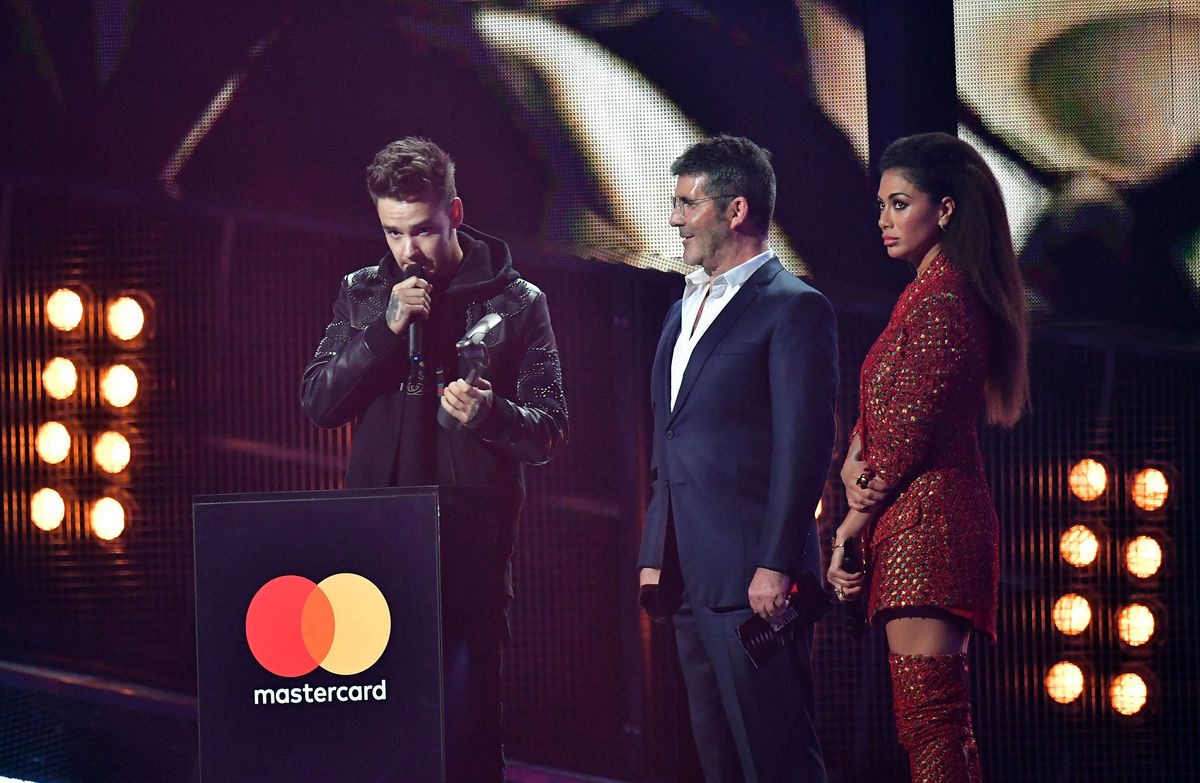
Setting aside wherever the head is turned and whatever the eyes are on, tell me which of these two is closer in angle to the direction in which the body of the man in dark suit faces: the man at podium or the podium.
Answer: the podium

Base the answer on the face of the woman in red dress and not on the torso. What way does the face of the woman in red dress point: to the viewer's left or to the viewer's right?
to the viewer's left

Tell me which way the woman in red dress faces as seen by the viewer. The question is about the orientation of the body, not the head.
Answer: to the viewer's left

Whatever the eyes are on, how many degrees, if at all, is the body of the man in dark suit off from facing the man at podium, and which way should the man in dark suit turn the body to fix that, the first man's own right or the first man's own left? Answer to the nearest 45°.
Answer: approximately 90° to the first man's own right

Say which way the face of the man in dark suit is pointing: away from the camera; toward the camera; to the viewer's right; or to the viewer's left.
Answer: to the viewer's left

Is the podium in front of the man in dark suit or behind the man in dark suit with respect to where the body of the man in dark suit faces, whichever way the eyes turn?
in front

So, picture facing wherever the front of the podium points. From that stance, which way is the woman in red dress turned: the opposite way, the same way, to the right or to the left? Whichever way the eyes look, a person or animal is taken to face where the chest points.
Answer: to the right

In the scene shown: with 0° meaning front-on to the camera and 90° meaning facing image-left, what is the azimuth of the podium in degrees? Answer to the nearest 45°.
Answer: approximately 45°
